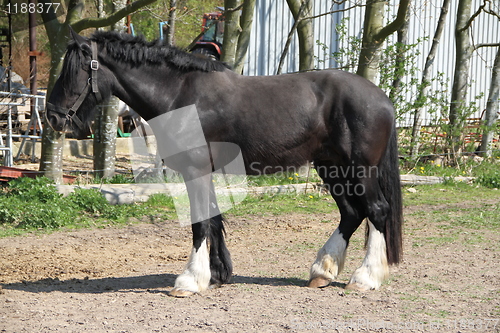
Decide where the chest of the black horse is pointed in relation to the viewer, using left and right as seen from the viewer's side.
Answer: facing to the left of the viewer

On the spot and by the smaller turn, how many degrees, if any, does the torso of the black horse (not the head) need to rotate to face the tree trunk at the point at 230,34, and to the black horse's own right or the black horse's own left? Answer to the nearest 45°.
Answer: approximately 90° to the black horse's own right

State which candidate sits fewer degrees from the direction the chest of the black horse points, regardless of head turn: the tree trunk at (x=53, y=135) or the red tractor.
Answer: the tree trunk

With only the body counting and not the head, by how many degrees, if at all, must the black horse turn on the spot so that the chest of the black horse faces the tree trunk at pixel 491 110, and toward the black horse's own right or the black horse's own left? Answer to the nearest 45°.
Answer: approximately 135° to the black horse's own right

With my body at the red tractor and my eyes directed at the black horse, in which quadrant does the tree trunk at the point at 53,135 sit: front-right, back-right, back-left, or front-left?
front-right

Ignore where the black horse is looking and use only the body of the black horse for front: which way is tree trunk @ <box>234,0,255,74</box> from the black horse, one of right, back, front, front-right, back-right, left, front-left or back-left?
right

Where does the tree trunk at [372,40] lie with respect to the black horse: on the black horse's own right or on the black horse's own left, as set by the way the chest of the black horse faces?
on the black horse's own right

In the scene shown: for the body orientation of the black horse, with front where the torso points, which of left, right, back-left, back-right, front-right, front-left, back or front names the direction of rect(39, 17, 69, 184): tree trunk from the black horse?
front-right
